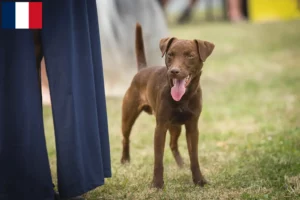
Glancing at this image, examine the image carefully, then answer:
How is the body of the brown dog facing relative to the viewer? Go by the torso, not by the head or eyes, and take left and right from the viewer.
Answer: facing the viewer and to the right of the viewer
